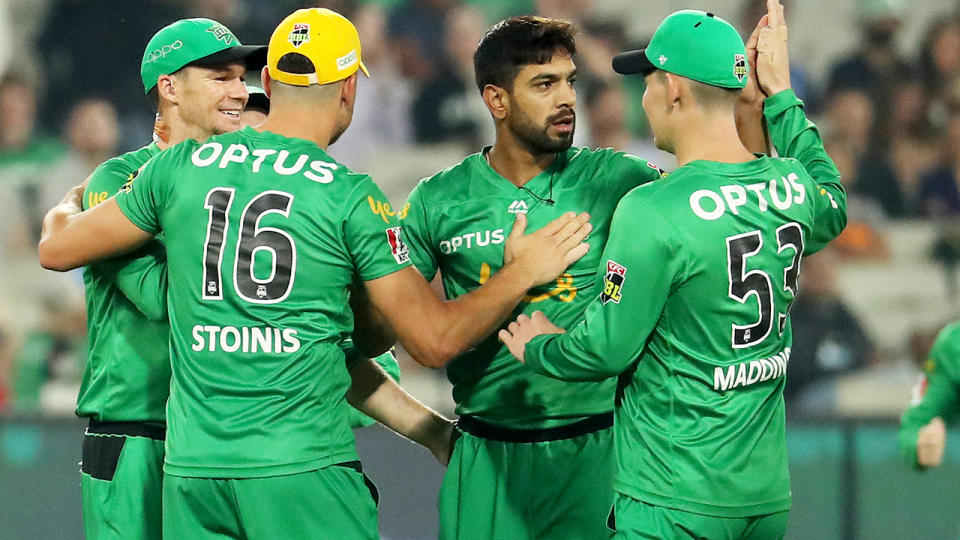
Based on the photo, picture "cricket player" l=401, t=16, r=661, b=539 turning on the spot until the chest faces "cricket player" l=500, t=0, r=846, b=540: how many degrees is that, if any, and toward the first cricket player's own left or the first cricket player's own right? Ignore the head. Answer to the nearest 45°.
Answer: approximately 45° to the first cricket player's own left

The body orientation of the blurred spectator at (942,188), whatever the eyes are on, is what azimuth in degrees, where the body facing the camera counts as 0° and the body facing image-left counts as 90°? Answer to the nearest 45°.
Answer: approximately 0°

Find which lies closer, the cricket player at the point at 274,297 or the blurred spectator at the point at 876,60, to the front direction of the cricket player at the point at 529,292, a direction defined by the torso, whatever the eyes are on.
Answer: the cricket player

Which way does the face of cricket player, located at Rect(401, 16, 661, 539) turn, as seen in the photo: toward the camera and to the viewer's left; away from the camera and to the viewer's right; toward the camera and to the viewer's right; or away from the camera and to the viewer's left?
toward the camera and to the viewer's right

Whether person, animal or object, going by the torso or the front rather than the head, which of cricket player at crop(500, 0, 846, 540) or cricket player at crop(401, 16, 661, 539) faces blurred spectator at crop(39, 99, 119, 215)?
cricket player at crop(500, 0, 846, 540)

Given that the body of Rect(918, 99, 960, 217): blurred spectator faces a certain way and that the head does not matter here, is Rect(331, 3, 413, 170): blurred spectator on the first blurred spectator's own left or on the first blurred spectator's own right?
on the first blurred spectator's own right

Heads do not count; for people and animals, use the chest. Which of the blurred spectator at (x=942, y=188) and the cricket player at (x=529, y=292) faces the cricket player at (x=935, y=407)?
the blurred spectator

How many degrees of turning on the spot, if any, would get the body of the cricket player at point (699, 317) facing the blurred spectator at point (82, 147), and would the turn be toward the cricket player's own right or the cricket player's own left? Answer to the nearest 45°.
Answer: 0° — they already face them

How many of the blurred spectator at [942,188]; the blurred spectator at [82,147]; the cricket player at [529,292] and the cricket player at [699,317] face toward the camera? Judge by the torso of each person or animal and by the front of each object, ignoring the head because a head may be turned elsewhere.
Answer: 3
